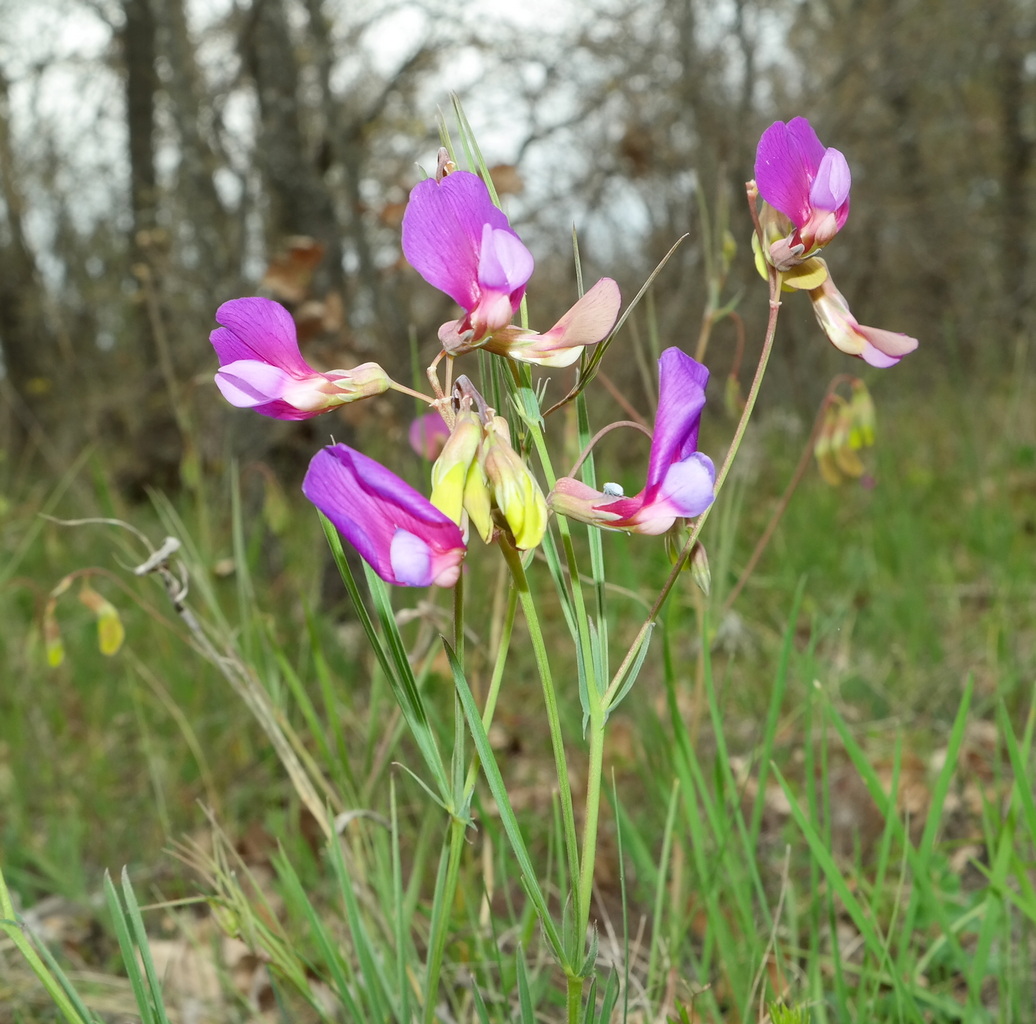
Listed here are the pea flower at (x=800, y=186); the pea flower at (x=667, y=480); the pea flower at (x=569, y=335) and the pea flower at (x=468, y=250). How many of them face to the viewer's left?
0

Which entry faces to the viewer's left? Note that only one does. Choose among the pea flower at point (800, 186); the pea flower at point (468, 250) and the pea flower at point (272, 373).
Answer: the pea flower at point (272, 373)

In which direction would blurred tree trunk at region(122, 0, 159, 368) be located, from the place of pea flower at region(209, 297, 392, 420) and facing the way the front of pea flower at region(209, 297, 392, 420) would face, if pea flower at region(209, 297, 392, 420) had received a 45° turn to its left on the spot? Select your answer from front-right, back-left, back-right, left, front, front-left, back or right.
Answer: back-right

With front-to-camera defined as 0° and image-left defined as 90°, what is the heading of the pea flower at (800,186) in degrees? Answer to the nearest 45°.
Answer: approximately 315°

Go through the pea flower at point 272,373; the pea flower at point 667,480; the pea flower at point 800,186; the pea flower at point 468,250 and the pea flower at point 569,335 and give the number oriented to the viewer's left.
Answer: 1

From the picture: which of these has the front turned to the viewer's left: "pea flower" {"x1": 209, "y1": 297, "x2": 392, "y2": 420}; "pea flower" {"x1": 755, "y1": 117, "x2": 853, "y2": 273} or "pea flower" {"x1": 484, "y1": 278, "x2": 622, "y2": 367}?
"pea flower" {"x1": 209, "y1": 297, "x2": 392, "y2": 420}

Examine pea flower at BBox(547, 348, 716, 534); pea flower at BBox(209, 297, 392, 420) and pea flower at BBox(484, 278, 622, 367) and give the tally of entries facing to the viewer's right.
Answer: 2

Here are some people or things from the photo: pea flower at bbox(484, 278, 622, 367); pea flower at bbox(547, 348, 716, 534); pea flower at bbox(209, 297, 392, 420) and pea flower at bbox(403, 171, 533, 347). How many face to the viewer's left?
1

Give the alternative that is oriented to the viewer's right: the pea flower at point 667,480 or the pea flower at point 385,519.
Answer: the pea flower at point 667,480

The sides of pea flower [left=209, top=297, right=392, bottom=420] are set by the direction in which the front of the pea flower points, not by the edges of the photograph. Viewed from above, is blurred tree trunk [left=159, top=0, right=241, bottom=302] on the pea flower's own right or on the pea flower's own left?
on the pea flower's own right

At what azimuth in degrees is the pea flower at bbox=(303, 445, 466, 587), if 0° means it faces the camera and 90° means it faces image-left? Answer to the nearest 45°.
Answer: approximately 45°

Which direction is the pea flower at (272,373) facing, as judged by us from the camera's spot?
facing to the left of the viewer

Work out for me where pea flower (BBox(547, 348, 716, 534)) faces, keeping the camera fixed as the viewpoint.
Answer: facing to the right of the viewer

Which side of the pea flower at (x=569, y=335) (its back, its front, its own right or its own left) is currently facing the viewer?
right
